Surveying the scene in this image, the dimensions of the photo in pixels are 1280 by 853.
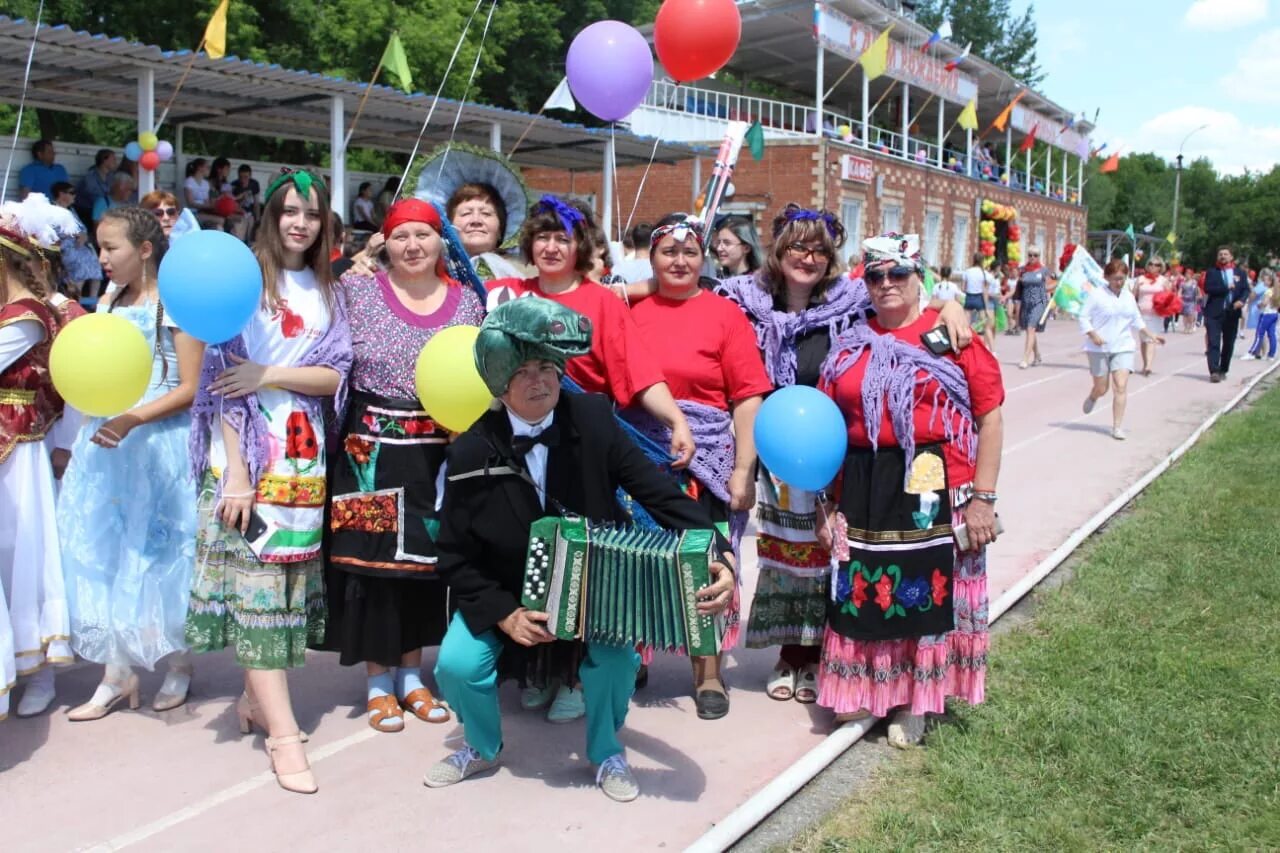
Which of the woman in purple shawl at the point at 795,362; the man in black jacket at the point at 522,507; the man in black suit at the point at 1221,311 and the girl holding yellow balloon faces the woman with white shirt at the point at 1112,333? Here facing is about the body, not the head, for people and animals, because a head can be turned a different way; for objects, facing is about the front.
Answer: the man in black suit at the point at 1221,311

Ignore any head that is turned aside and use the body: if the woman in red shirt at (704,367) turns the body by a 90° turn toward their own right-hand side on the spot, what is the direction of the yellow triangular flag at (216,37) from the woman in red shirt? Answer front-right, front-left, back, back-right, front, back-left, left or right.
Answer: front-right

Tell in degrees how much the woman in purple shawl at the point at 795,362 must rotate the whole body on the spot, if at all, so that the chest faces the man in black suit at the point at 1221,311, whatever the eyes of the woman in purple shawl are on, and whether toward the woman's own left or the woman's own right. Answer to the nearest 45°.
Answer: approximately 135° to the woman's own left

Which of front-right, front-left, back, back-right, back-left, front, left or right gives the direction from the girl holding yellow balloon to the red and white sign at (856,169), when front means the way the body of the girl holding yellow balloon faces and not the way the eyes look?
back

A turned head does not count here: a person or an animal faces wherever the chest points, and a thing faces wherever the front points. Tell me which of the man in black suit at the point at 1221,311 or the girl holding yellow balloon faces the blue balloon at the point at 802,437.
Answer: the man in black suit

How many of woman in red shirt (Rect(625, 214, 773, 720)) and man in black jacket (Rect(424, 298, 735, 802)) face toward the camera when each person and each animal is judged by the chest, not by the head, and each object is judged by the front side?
2

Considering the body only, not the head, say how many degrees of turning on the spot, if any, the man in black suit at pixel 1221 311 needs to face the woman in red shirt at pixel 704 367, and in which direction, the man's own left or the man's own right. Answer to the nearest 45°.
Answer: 0° — they already face them

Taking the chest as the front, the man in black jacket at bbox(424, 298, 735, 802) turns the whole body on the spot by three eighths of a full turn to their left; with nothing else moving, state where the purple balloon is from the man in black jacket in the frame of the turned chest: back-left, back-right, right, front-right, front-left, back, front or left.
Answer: front-left

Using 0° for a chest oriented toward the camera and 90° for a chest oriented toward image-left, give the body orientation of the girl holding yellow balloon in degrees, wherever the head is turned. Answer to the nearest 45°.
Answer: approximately 45°

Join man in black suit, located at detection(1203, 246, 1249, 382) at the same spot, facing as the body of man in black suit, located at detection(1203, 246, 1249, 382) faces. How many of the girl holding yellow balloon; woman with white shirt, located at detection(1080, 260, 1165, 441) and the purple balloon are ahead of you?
3
